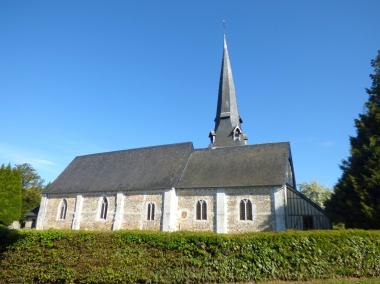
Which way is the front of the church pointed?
to the viewer's right

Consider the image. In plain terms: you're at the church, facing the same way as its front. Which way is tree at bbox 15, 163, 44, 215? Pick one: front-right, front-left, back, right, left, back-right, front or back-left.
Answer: back-left

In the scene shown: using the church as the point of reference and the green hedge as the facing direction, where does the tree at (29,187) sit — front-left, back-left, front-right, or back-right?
back-right

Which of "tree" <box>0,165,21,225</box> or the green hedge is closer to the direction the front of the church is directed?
the green hedge

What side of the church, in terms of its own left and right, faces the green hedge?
right
